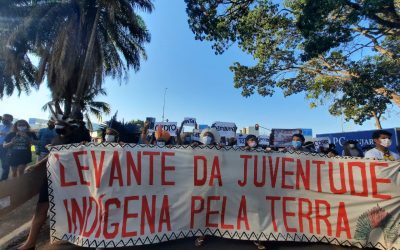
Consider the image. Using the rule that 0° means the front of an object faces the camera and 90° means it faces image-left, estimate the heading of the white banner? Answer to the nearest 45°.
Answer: approximately 0°

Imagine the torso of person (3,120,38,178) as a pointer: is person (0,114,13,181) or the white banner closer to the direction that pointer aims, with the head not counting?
the white banner

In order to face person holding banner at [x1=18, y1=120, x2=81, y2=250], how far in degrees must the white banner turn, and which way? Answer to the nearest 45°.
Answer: approximately 90° to its right

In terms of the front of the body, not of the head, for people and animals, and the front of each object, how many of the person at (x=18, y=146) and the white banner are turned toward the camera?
2

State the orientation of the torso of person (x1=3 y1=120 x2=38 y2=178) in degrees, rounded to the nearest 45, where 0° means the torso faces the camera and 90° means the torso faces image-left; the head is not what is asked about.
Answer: approximately 0°
